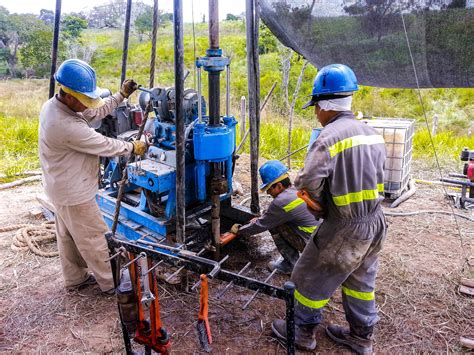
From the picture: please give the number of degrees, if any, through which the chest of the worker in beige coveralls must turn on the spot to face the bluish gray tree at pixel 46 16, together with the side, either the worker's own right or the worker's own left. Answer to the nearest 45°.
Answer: approximately 90° to the worker's own left

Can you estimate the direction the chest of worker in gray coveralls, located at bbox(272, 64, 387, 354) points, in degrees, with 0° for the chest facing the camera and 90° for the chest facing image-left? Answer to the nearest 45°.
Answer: approximately 135°

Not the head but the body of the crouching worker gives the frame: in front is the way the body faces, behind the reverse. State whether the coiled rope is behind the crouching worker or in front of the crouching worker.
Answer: in front

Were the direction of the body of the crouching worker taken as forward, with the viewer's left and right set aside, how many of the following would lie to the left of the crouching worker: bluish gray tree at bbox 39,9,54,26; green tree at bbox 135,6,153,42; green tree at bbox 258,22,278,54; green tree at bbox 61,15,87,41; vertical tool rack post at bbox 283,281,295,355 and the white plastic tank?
1

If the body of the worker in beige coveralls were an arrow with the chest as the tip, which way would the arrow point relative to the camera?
to the viewer's right

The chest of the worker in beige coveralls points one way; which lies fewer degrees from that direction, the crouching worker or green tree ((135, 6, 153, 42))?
the crouching worker

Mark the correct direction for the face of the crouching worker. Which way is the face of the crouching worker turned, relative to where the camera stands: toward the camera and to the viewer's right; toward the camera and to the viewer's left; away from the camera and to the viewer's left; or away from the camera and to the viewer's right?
toward the camera and to the viewer's left

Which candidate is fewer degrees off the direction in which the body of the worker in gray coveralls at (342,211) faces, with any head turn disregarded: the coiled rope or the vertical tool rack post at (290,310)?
the coiled rope

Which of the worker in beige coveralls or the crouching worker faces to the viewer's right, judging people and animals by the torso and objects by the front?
the worker in beige coveralls

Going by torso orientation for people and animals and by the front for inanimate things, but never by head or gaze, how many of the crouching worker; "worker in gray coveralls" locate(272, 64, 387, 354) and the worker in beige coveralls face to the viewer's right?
1

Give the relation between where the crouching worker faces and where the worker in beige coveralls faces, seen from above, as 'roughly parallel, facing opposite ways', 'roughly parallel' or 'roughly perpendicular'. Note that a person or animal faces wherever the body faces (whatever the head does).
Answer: roughly parallel, facing opposite ways

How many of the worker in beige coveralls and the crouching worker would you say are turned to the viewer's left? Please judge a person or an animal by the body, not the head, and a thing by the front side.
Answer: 1

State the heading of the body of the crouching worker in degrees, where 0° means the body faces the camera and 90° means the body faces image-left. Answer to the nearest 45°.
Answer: approximately 90°

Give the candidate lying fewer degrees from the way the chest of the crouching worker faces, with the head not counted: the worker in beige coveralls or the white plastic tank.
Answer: the worker in beige coveralls
